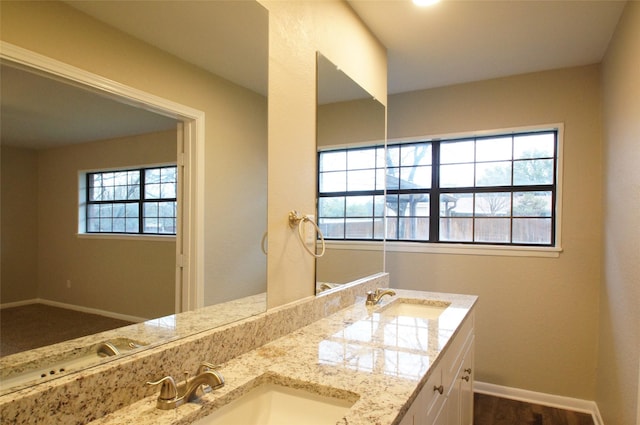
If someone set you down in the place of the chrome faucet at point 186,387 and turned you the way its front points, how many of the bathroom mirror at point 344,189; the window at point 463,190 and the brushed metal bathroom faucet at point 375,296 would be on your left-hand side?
3

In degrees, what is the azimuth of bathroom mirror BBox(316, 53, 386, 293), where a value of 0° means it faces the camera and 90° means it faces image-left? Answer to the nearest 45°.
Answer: approximately 315°

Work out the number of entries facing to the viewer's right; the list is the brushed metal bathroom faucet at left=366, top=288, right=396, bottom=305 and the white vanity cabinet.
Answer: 2

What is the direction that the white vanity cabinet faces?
to the viewer's right

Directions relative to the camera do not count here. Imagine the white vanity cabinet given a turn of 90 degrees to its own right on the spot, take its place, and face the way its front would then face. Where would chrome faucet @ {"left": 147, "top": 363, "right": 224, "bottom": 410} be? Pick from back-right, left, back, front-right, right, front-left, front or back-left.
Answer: front-right

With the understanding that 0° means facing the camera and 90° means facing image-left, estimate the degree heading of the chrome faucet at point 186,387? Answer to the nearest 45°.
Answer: approximately 315°

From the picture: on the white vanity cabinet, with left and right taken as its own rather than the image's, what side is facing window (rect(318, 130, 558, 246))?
left

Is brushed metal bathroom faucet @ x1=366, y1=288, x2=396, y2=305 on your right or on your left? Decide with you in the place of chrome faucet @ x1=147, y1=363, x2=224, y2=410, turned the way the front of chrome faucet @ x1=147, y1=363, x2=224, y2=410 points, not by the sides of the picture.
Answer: on your left

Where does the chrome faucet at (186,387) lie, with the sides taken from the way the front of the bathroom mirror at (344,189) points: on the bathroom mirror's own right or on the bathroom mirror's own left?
on the bathroom mirror's own right

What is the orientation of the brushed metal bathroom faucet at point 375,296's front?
to the viewer's right
